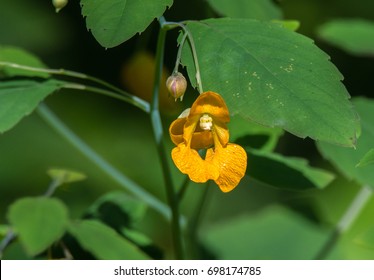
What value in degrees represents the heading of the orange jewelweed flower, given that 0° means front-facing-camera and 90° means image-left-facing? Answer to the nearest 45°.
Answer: approximately 0°

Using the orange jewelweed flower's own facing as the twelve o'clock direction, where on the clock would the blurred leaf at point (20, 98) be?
The blurred leaf is roughly at 4 o'clock from the orange jewelweed flower.

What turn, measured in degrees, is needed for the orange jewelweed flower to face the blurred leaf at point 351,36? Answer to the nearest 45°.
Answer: approximately 135° to its left

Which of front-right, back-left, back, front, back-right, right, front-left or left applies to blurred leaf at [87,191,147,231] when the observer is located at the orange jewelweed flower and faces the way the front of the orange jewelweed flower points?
back-right
